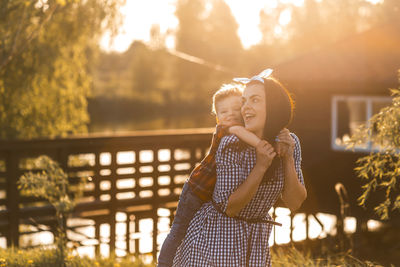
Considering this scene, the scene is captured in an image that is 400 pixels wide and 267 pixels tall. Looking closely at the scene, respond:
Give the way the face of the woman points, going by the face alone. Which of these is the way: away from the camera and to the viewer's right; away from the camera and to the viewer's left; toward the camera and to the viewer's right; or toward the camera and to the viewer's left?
toward the camera and to the viewer's left

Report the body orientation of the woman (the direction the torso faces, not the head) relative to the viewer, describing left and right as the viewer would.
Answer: facing the viewer and to the right of the viewer

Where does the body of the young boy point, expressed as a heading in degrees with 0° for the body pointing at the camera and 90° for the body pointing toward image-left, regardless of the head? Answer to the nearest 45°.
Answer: approximately 315°

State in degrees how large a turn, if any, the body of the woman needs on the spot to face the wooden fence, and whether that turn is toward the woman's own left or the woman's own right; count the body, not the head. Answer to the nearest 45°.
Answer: approximately 135° to the woman's own left

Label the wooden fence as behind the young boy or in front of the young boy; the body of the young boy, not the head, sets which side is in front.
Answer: behind
